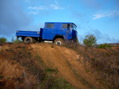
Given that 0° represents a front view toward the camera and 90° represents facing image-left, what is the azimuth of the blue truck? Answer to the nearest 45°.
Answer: approximately 270°
